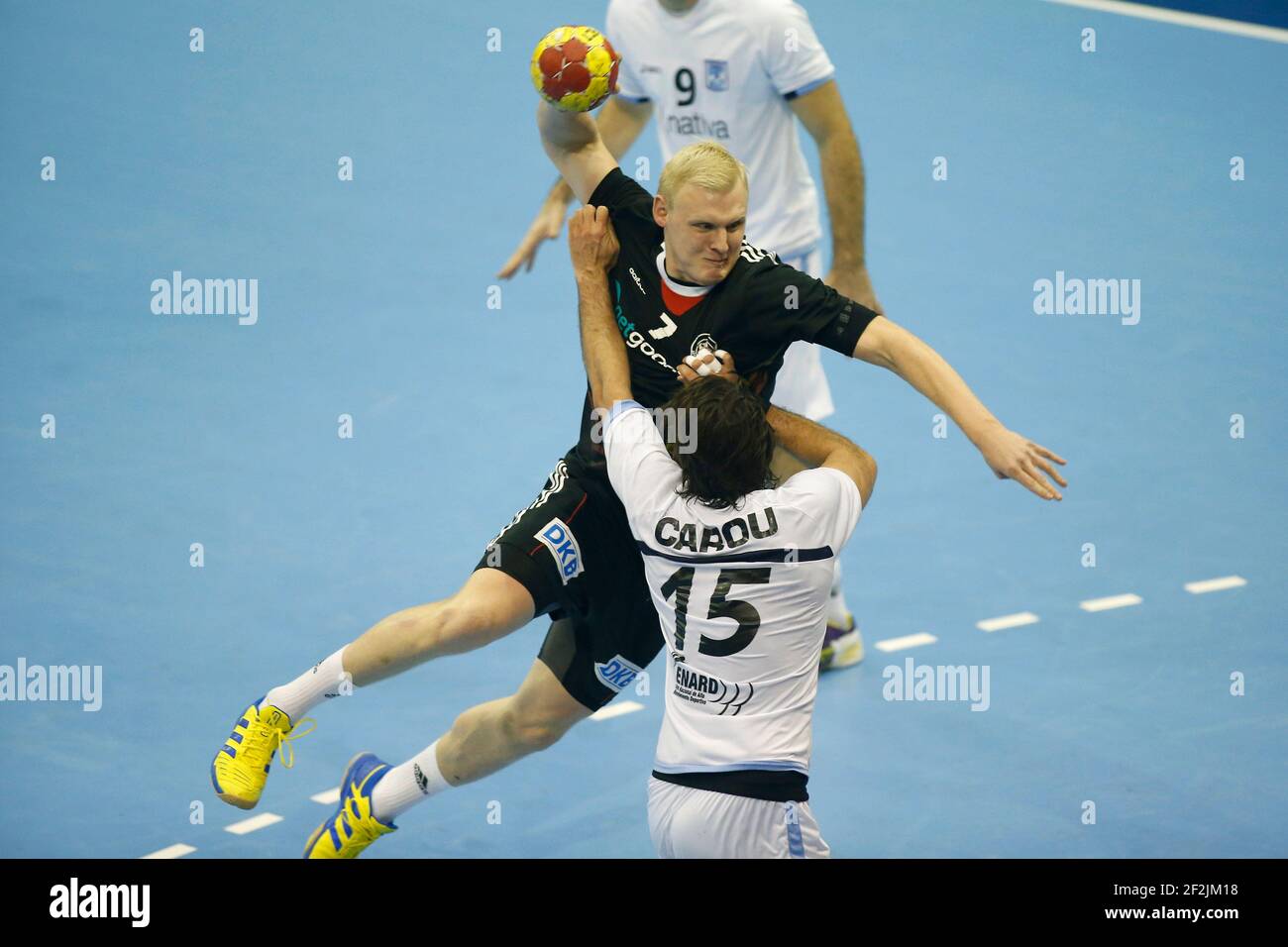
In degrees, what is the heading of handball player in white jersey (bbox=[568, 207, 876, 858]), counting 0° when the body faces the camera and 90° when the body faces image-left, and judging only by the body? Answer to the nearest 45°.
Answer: approximately 180°

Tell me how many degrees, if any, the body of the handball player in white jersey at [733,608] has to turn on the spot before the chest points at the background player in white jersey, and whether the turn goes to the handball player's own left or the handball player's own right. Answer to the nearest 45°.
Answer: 0° — they already face them

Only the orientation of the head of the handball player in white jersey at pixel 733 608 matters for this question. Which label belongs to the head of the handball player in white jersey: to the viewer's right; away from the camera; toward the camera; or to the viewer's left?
away from the camera

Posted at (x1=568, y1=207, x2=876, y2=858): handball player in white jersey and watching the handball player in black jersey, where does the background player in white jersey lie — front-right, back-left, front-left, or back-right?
front-right

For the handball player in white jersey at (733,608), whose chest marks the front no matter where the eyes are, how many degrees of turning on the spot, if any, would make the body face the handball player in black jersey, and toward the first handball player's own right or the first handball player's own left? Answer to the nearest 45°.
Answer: approximately 45° to the first handball player's own left
